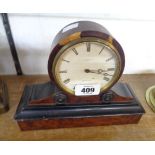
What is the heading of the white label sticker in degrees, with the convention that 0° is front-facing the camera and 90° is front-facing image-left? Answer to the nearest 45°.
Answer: approximately 0°
